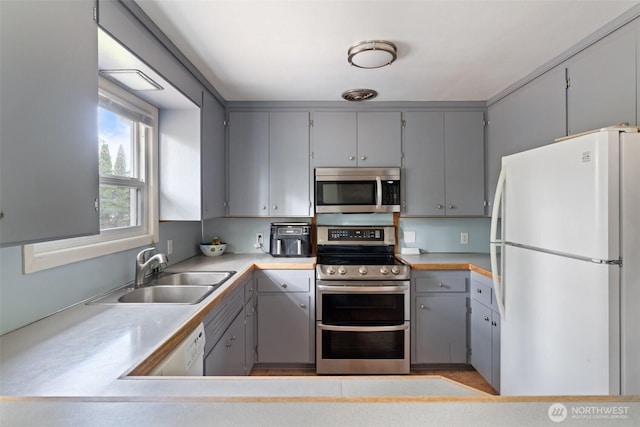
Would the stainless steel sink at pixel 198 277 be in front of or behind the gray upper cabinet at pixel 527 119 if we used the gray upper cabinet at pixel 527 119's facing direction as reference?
in front

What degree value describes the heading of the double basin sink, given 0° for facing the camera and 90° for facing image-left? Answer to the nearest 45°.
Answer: approximately 270°

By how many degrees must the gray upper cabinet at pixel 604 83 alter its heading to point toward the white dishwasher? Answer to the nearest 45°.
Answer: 0° — it already faces it

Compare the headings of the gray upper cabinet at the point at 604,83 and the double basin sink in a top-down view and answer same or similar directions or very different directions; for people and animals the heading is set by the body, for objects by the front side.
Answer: very different directions

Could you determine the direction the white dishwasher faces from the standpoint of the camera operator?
facing the viewer and to the right of the viewer

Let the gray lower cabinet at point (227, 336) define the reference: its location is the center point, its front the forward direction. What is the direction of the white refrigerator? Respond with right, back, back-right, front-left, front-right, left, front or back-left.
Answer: front-right

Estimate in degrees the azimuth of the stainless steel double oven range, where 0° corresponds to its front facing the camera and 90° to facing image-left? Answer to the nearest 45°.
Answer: approximately 0°

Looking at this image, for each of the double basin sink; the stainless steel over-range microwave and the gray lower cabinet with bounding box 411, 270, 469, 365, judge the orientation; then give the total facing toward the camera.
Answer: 2

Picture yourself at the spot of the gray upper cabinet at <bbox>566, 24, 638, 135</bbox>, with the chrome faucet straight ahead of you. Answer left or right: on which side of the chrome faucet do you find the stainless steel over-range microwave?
right

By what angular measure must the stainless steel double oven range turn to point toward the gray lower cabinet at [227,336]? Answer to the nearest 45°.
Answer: approximately 45° to its right

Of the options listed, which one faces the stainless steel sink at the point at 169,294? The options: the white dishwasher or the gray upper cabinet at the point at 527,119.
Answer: the gray upper cabinet

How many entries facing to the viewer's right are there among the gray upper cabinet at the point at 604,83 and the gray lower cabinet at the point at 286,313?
0

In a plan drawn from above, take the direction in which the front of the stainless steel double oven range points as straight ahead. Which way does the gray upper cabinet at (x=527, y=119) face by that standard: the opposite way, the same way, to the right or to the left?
to the right

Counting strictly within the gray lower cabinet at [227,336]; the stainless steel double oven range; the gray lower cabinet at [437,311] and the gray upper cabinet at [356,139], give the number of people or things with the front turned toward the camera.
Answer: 3

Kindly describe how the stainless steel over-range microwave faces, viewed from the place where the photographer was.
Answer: facing the viewer

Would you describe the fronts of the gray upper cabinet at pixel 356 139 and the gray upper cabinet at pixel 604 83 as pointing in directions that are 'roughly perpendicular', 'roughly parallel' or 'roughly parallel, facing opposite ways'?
roughly perpendicular

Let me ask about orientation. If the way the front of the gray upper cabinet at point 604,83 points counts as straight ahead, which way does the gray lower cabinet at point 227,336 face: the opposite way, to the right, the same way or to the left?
the opposite way

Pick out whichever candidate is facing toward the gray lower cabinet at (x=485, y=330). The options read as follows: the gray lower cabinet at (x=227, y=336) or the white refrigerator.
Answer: the gray lower cabinet at (x=227, y=336)

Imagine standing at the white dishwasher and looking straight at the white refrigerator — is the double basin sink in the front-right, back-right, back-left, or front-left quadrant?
back-left

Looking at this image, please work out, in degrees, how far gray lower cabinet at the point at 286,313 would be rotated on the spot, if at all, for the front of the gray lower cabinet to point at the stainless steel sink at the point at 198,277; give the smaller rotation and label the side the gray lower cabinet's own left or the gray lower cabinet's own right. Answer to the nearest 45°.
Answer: approximately 45° to the gray lower cabinet's own right

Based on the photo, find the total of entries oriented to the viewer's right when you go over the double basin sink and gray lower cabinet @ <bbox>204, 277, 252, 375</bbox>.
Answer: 2

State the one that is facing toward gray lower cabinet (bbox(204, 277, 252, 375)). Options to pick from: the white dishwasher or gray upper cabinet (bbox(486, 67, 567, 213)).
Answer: the gray upper cabinet
